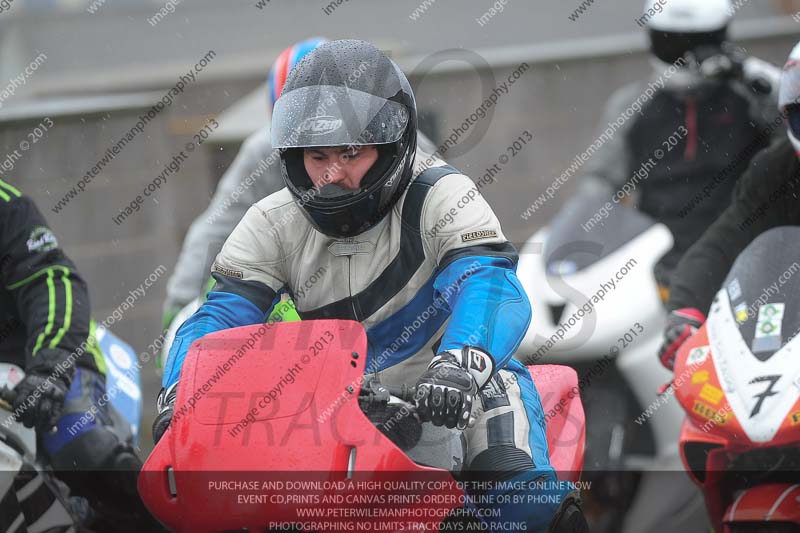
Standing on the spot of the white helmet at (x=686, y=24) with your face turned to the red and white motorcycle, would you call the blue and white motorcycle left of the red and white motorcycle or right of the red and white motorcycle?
right

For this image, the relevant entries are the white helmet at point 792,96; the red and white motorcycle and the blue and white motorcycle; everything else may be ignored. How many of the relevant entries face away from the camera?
0

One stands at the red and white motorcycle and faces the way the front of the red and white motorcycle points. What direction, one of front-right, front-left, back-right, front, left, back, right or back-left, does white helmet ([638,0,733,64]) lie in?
back

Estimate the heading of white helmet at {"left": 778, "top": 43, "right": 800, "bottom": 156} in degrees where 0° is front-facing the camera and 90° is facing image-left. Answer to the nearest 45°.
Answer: approximately 45°

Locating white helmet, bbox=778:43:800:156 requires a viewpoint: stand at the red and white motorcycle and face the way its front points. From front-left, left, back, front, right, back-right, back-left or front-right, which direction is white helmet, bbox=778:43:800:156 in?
back

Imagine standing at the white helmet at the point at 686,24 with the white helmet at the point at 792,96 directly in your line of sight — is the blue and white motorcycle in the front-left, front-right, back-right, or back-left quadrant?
front-right

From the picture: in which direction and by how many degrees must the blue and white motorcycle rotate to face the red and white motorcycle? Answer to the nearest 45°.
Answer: approximately 90° to its left

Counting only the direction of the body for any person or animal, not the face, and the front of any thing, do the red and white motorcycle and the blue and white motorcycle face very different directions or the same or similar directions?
same or similar directions

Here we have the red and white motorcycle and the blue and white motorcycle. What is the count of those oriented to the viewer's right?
0

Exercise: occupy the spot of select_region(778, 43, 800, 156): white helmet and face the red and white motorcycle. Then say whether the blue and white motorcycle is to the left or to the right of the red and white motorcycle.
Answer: right

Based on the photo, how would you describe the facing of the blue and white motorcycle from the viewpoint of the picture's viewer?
facing the viewer and to the left of the viewer

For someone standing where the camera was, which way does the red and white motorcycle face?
facing the viewer

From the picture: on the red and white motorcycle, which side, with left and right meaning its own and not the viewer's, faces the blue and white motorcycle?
right

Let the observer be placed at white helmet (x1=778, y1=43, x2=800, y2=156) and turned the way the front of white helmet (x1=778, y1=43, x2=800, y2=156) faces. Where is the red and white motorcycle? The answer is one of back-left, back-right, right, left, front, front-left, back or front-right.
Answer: front-left
